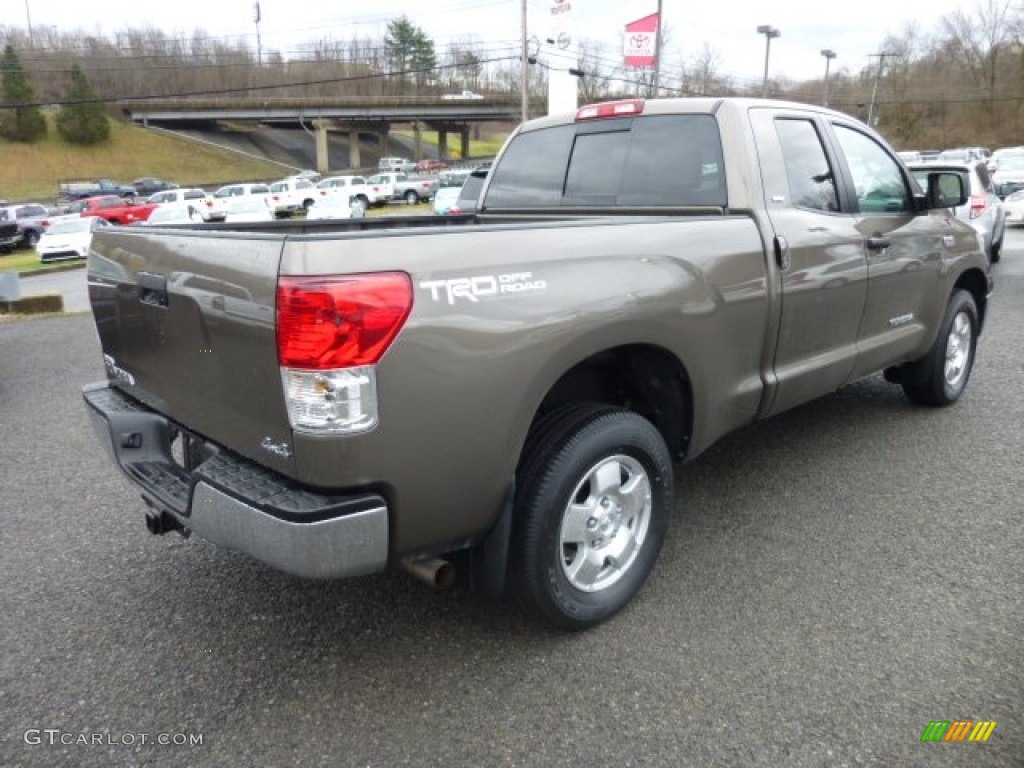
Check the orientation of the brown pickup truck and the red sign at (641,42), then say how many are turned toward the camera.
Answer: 1

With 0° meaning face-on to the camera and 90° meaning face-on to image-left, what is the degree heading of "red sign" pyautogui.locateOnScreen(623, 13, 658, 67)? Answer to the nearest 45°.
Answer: approximately 0°

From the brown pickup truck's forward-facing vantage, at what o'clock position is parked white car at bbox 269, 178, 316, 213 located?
The parked white car is roughly at 10 o'clock from the brown pickup truck.

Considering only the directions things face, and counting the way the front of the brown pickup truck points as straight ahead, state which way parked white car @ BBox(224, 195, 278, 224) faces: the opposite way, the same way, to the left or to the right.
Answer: the opposite way

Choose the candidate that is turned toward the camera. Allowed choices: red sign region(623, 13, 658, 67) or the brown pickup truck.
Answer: the red sign

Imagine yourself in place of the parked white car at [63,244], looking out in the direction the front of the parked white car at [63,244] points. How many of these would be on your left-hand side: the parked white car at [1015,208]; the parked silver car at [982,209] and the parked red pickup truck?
2
